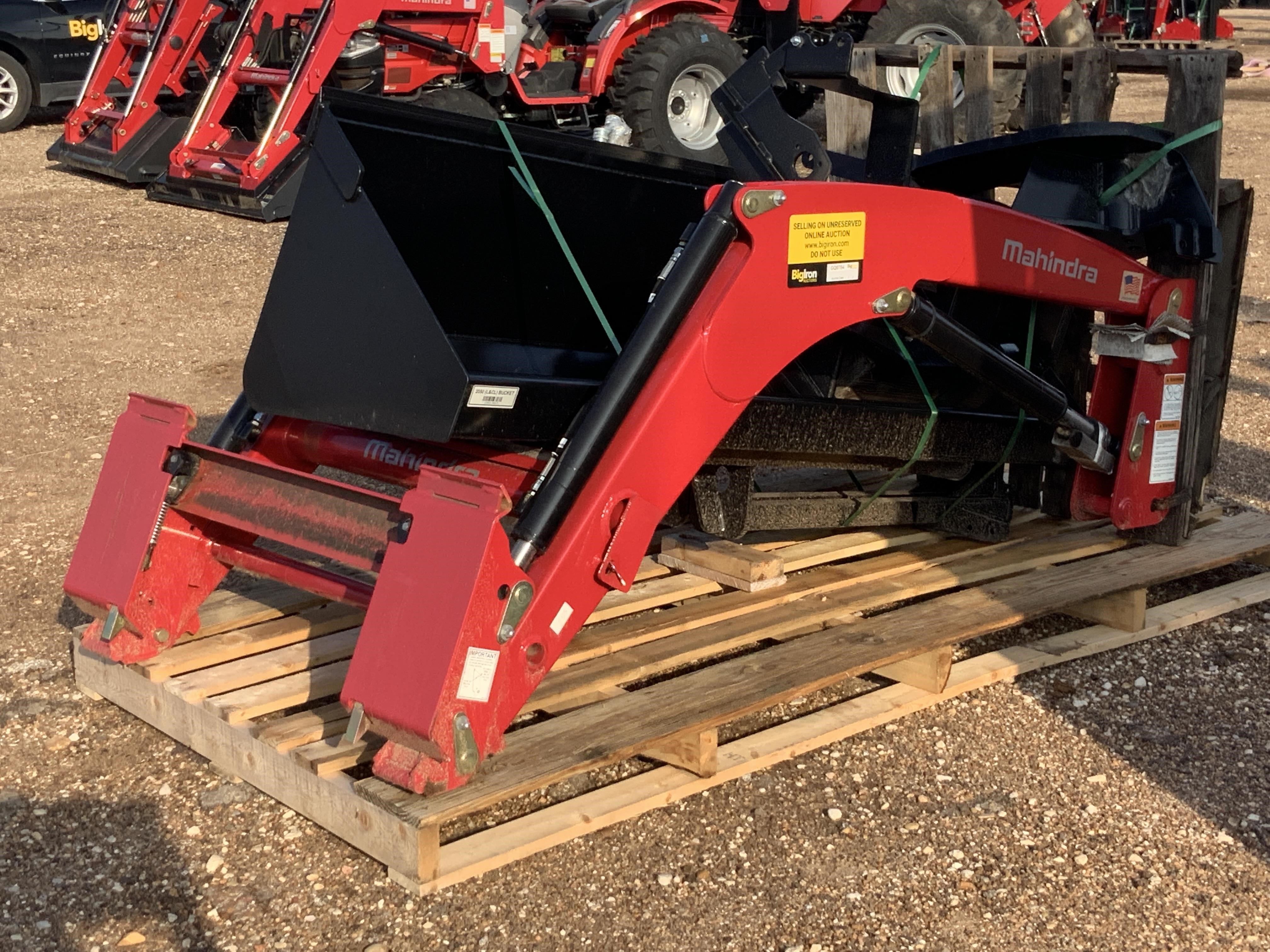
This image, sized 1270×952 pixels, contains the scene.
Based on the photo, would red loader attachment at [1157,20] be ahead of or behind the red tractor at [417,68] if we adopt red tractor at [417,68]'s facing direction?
behind

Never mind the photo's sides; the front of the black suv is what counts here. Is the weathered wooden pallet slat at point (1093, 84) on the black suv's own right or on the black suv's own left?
on the black suv's own left

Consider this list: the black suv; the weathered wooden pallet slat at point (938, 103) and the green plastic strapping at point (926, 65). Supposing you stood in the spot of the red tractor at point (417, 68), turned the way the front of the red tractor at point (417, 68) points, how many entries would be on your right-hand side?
1

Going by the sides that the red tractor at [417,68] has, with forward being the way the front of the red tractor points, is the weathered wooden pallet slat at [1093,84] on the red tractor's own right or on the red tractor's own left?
on the red tractor's own left

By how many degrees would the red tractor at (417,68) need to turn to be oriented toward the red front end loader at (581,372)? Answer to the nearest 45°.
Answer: approximately 45° to its left

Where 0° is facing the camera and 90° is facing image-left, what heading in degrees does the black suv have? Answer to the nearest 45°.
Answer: approximately 45°

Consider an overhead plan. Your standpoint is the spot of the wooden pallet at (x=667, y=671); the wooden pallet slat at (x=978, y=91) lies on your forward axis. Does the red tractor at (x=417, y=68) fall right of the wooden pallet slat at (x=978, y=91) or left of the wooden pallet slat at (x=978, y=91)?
left
